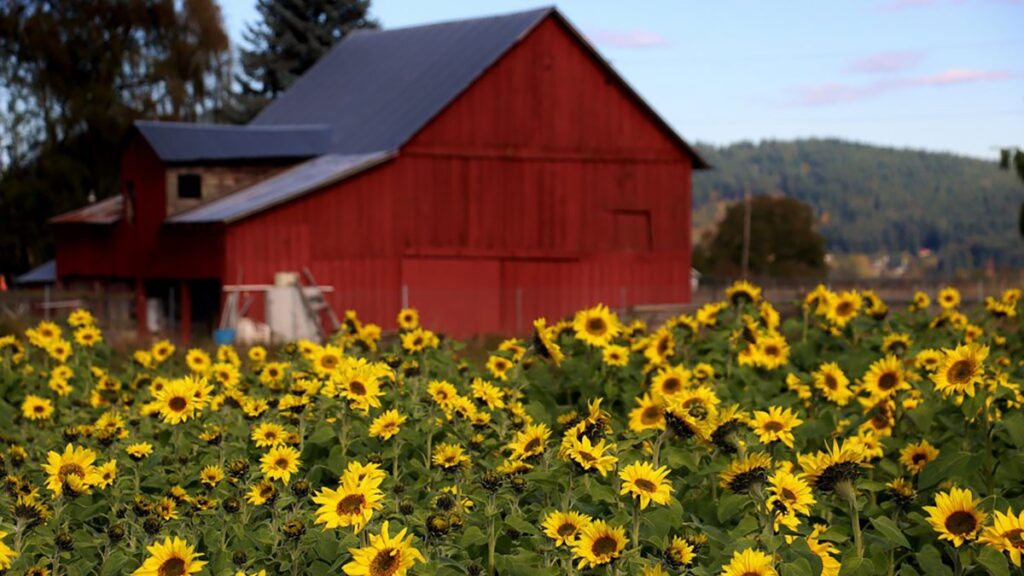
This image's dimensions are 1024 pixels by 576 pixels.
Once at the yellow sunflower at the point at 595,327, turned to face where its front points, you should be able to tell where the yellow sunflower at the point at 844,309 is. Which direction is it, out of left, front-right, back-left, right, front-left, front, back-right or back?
back-left

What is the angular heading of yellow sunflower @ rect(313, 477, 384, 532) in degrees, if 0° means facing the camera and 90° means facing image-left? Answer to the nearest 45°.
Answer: approximately 0°

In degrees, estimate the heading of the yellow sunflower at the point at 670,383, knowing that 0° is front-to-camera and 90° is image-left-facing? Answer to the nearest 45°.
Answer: approximately 0°

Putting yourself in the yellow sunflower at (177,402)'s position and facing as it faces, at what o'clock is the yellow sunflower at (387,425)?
the yellow sunflower at (387,425) is roughly at 10 o'clock from the yellow sunflower at (177,402).

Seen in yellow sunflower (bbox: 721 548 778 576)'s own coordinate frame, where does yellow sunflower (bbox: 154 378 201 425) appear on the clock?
yellow sunflower (bbox: 154 378 201 425) is roughly at 4 o'clock from yellow sunflower (bbox: 721 548 778 576).

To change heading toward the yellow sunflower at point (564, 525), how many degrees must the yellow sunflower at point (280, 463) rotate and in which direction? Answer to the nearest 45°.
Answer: approximately 45° to its left

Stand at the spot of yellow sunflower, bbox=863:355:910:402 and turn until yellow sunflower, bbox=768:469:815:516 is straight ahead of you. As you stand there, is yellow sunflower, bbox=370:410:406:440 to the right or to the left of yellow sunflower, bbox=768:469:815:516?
right

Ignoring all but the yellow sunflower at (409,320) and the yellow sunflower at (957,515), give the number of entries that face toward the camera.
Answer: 2
